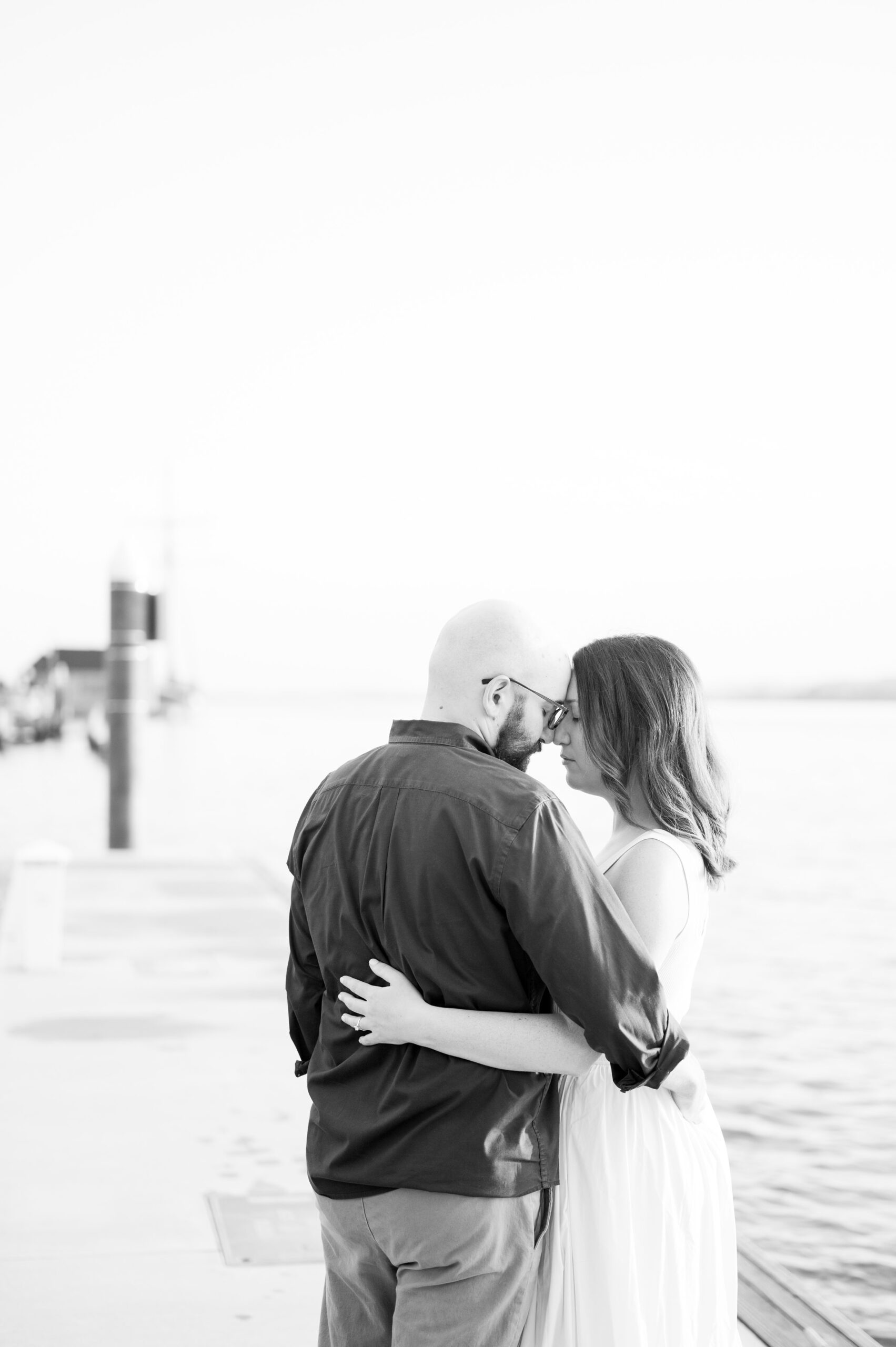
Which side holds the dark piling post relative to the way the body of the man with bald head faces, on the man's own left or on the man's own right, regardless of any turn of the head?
on the man's own left

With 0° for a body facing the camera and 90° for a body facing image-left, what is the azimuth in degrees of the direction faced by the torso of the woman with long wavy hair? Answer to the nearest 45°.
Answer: approximately 90°

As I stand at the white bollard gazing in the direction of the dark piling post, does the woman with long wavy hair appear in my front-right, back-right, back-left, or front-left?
back-right

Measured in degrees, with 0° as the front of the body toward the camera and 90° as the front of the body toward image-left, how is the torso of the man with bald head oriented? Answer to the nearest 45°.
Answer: approximately 225°

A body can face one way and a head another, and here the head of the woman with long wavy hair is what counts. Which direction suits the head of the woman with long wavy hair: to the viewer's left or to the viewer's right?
to the viewer's left

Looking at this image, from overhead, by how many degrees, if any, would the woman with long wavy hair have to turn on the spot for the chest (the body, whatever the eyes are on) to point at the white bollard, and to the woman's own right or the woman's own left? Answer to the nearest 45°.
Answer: approximately 45° to the woman's own right
